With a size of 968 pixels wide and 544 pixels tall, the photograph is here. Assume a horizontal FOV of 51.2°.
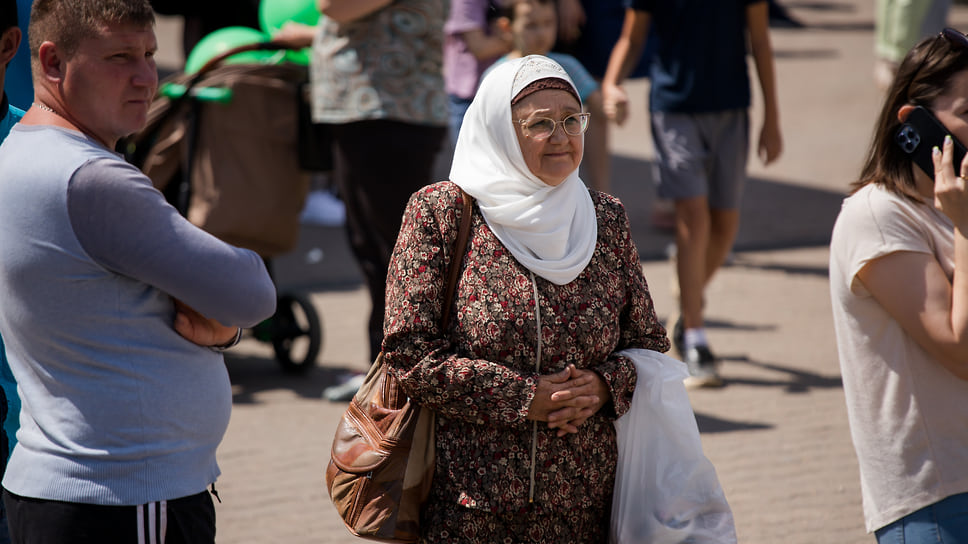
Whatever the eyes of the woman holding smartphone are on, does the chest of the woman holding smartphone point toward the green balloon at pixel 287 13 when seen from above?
no

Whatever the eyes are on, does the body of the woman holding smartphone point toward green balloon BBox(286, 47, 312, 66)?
no

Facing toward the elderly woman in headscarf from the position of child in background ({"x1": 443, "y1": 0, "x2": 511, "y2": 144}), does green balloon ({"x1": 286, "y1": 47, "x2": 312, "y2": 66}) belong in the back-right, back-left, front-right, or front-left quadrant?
front-right

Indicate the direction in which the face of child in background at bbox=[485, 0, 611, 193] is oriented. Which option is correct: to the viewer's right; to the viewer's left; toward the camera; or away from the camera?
toward the camera

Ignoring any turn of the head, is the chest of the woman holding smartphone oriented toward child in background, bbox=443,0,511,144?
no
